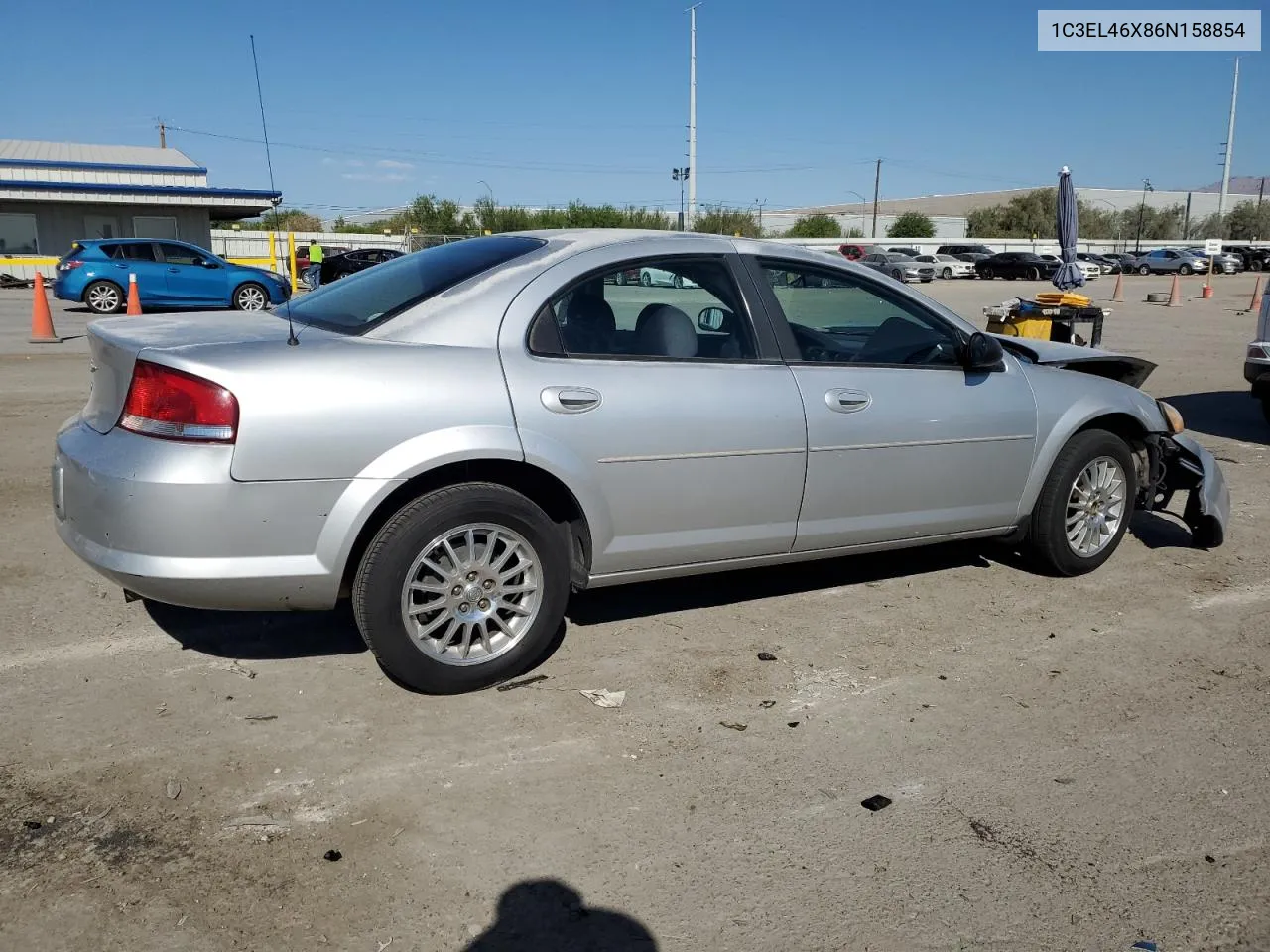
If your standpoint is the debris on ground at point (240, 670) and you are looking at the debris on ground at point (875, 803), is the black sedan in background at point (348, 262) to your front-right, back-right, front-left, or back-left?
back-left

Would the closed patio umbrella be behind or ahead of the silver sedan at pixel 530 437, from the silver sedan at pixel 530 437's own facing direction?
ahead

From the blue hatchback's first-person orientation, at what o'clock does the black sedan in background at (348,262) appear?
The black sedan in background is roughly at 10 o'clock from the blue hatchback.

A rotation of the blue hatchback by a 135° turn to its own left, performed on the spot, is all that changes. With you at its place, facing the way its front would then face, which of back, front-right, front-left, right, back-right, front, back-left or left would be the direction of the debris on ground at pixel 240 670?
back-left

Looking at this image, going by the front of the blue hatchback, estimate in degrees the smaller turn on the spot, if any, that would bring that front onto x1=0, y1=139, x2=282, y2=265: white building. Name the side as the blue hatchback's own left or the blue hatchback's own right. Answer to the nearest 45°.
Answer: approximately 90° to the blue hatchback's own left

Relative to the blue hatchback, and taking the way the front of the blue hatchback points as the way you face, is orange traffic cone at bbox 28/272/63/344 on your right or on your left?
on your right

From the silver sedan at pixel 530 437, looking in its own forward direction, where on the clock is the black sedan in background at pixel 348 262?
The black sedan in background is roughly at 10 o'clock from the silver sedan.

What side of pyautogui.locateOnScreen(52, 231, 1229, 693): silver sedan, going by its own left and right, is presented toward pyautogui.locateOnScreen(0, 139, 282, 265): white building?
left

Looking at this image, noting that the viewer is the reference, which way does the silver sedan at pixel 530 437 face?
facing away from the viewer and to the right of the viewer

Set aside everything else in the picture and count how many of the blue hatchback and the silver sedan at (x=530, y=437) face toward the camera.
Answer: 0

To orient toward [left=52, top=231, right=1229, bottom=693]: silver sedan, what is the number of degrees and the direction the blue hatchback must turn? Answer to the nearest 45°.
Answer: approximately 90° to its right

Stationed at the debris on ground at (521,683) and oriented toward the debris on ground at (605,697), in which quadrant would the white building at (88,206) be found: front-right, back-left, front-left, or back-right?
back-left

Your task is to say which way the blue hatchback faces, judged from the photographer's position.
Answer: facing to the right of the viewer

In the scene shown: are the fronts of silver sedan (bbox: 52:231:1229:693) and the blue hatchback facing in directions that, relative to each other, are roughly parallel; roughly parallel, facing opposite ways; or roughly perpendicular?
roughly parallel

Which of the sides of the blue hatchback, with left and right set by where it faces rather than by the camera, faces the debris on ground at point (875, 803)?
right

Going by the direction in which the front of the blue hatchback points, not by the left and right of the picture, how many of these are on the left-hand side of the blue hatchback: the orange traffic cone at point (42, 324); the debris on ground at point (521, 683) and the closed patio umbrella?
0
